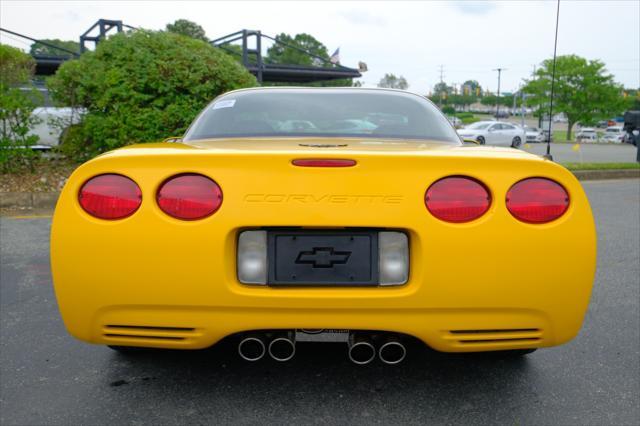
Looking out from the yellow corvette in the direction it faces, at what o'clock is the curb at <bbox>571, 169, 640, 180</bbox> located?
The curb is roughly at 1 o'clock from the yellow corvette.

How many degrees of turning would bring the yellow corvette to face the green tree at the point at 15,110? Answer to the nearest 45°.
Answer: approximately 45° to its left

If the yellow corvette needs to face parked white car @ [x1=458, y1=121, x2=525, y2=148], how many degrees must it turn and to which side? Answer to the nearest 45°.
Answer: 0° — it already faces it

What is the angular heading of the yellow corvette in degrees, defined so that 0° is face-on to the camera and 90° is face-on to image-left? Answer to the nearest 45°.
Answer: approximately 180°
